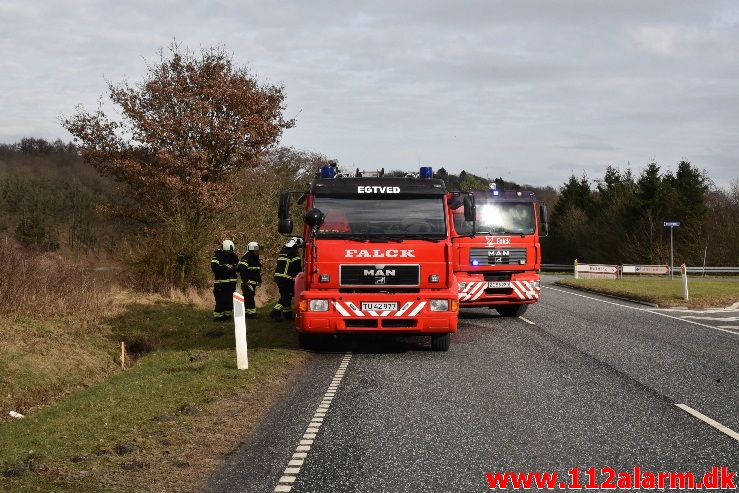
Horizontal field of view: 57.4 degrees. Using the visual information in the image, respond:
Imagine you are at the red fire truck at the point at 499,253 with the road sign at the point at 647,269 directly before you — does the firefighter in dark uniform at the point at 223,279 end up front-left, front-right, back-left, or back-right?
back-left

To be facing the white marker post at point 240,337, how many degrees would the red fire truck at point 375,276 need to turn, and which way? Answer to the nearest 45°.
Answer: approximately 45° to its right

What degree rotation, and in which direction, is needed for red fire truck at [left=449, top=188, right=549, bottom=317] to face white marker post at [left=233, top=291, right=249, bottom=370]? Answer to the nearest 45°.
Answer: approximately 45° to its right

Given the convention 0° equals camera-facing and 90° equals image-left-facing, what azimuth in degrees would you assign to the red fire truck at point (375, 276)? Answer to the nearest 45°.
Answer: approximately 0°

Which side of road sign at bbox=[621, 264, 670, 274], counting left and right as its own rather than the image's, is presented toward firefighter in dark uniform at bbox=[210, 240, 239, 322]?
front

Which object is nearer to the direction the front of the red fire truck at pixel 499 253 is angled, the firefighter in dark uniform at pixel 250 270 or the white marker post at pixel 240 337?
the white marker post

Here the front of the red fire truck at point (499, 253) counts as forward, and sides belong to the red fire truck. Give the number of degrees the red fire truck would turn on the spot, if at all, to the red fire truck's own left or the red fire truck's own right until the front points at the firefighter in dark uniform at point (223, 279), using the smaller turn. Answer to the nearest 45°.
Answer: approximately 90° to the red fire truck's own right
